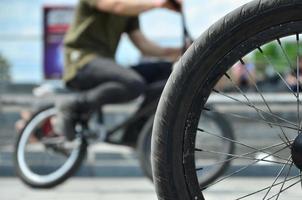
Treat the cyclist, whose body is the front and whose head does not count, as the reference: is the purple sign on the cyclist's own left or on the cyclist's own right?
on the cyclist's own left

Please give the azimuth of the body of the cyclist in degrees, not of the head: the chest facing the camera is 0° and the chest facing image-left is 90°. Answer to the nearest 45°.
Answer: approximately 270°
